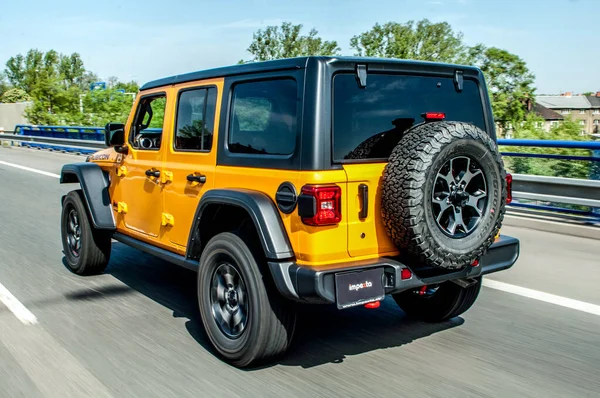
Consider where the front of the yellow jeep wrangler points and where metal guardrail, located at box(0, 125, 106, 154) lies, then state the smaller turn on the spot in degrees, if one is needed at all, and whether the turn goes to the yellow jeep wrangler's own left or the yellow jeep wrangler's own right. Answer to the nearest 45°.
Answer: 0° — it already faces it

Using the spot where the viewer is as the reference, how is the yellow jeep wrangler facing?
facing away from the viewer and to the left of the viewer

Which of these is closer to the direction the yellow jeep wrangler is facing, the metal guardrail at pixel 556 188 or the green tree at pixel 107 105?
the green tree

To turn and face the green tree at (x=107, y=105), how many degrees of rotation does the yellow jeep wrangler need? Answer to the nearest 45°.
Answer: approximately 45° to its right

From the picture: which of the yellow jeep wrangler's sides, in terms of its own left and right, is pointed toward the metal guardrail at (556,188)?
right
